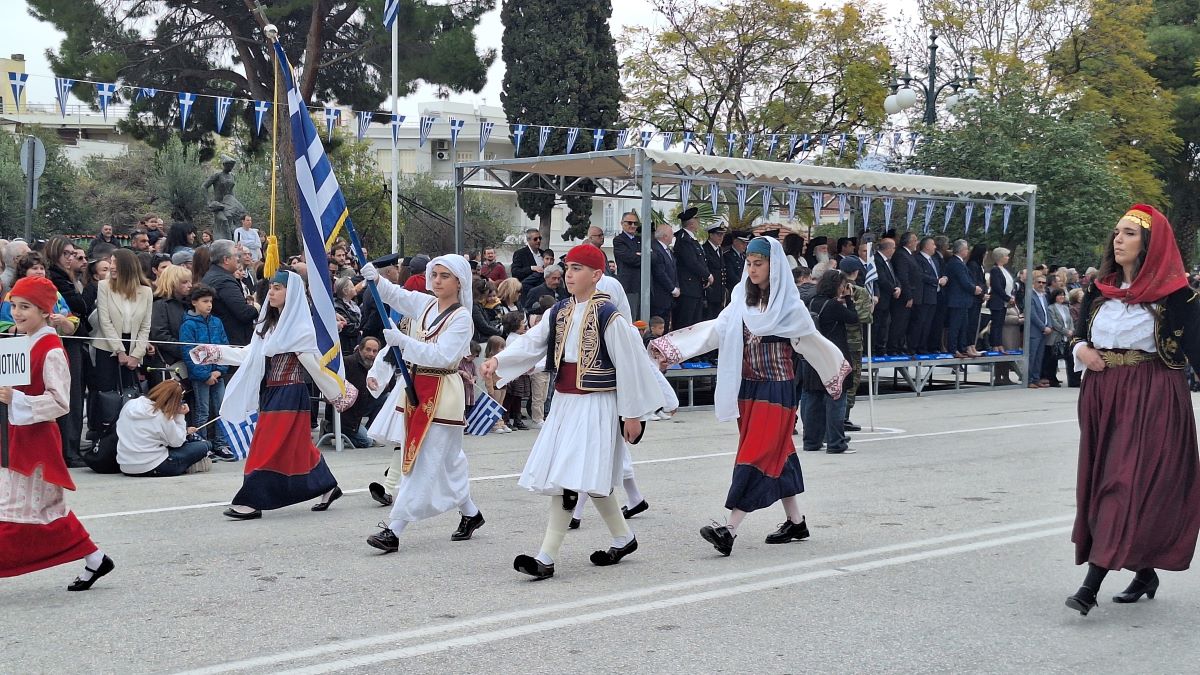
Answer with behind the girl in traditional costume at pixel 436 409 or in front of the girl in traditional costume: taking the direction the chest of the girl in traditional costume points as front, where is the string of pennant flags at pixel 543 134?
behind

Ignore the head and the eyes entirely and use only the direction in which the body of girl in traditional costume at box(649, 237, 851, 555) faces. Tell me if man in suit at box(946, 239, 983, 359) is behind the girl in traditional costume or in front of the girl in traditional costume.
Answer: behind

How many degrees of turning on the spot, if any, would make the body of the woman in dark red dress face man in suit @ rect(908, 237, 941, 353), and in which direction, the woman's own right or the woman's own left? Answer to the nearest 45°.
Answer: approximately 135° to the woman's own right

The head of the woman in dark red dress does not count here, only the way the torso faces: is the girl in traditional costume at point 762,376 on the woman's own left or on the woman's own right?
on the woman's own right

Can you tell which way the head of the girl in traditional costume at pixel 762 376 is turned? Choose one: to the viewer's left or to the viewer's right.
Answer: to the viewer's left

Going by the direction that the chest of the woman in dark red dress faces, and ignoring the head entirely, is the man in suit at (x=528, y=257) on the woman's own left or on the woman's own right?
on the woman's own right

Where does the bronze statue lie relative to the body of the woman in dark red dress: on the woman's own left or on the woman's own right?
on the woman's own right

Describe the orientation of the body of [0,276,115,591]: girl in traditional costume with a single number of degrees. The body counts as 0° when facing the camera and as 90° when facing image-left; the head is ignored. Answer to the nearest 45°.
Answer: approximately 45°

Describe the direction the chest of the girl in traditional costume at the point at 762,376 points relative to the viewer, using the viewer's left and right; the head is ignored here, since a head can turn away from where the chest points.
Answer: facing the viewer and to the left of the viewer

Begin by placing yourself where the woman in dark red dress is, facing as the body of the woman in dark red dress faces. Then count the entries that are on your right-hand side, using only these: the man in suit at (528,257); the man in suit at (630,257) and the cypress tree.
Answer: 3

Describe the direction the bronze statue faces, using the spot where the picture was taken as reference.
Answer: facing the viewer and to the right of the viewer
